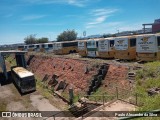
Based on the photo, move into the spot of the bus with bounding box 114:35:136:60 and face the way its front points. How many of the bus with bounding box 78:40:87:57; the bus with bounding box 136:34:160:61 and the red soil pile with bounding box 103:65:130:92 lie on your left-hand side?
1
